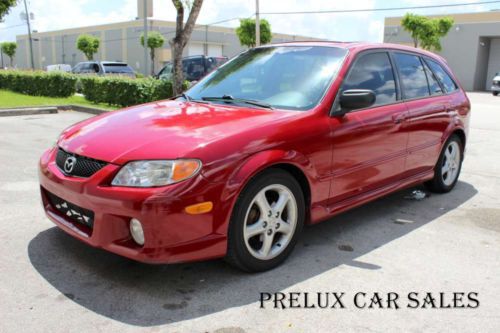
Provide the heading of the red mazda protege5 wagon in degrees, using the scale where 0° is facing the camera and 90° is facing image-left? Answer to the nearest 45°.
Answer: approximately 45°

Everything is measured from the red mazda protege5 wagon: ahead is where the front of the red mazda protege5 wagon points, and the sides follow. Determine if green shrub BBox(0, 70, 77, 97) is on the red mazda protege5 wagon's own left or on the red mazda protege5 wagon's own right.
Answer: on the red mazda protege5 wagon's own right

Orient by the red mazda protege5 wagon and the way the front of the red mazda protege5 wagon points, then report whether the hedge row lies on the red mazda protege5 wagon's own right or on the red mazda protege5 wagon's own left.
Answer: on the red mazda protege5 wagon's own right
